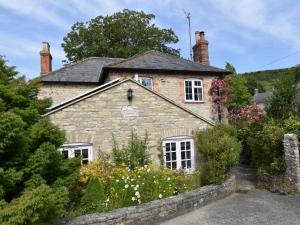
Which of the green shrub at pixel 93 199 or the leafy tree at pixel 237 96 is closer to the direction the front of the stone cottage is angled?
the green shrub

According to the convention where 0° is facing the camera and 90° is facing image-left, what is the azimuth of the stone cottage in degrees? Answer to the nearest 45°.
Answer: approximately 0°

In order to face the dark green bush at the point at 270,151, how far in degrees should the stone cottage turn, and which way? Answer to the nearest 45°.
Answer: approximately 90° to its left

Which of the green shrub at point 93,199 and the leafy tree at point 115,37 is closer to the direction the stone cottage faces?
the green shrub

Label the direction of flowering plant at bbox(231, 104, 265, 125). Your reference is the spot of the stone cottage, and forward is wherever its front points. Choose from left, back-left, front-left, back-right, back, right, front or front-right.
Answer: back-left

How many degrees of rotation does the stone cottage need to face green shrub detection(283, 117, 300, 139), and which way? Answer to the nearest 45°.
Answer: approximately 90° to its left

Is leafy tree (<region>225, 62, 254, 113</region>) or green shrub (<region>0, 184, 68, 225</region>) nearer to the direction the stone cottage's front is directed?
the green shrub

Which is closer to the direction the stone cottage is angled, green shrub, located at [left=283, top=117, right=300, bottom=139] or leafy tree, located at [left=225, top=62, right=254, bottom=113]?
the green shrub

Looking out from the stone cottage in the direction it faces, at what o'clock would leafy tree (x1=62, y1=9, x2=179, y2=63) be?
The leafy tree is roughly at 6 o'clock from the stone cottage.

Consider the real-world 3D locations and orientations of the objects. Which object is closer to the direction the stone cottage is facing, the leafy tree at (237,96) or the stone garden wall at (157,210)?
the stone garden wall

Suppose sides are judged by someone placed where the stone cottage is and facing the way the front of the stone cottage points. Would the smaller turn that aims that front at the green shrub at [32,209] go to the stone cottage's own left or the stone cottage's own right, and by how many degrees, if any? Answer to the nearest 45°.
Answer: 0° — it already faces it
